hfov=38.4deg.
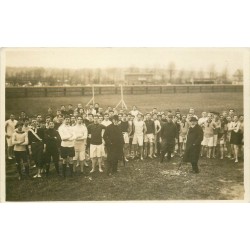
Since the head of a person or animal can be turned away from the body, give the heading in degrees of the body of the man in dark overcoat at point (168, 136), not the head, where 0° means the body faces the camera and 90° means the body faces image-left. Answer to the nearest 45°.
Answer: approximately 0°
